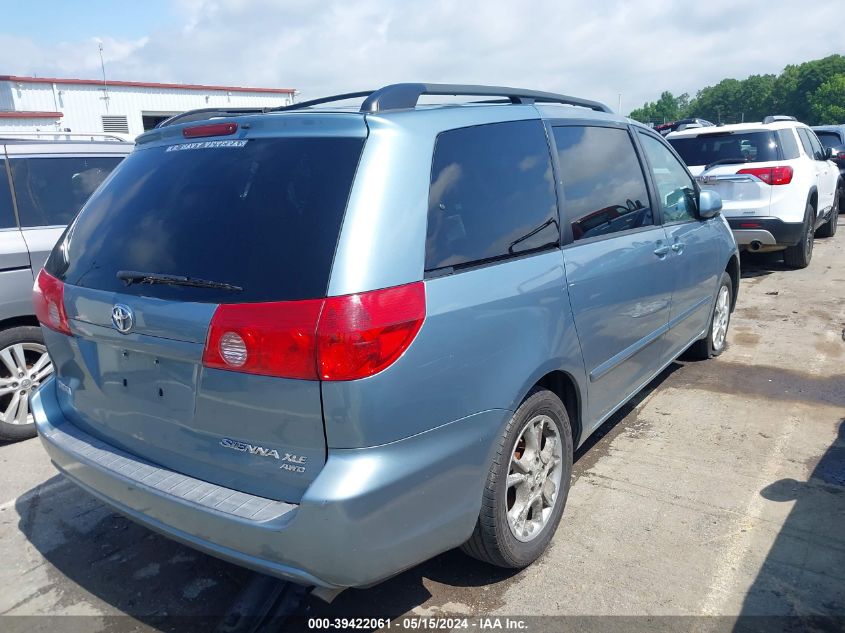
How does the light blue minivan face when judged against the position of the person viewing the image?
facing away from the viewer and to the right of the viewer

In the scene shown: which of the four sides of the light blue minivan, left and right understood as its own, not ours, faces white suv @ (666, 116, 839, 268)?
front

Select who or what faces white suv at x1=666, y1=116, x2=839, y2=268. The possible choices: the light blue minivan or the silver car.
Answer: the light blue minivan

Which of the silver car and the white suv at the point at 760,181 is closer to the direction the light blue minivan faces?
the white suv

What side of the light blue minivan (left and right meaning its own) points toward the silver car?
left

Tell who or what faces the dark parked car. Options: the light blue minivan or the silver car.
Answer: the light blue minivan

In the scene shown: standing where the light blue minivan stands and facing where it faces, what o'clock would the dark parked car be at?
The dark parked car is roughly at 12 o'clock from the light blue minivan.
